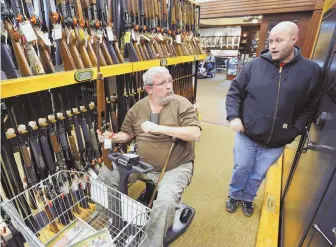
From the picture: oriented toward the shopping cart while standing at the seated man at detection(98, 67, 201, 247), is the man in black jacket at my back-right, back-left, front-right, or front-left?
back-left

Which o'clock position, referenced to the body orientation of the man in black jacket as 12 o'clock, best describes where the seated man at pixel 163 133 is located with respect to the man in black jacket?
The seated man is roughly at 2 o'clock from the man in black jacket.

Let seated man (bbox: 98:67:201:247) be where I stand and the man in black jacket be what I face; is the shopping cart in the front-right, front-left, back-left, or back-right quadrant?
back-right

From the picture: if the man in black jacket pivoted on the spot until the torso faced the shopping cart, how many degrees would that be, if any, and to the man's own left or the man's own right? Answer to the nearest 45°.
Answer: approximately 45° to the man's own right

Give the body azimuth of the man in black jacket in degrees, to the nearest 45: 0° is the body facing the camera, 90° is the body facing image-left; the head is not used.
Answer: approximately 0°
